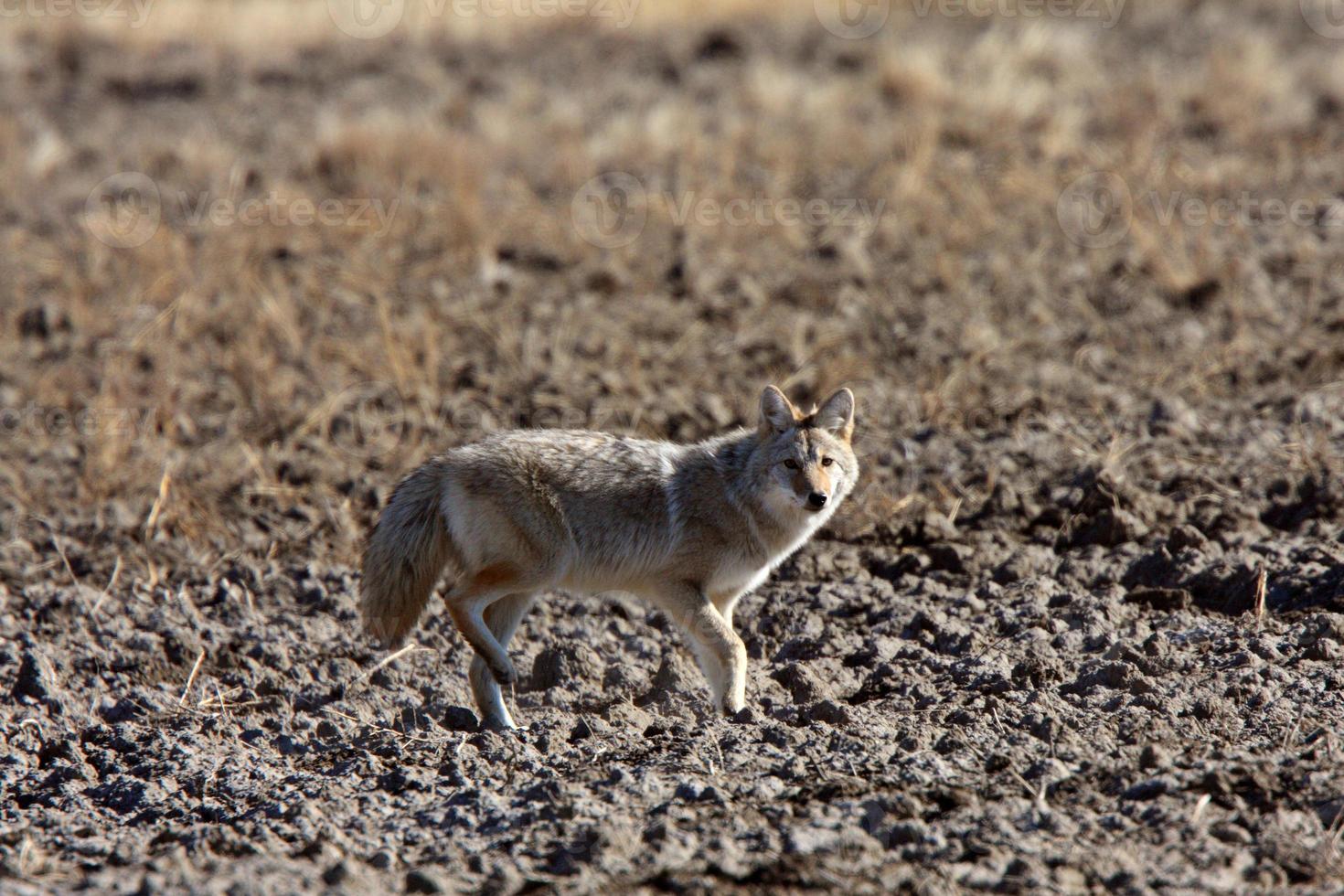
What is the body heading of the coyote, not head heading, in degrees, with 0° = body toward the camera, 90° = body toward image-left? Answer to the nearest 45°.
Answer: approximately 270°
